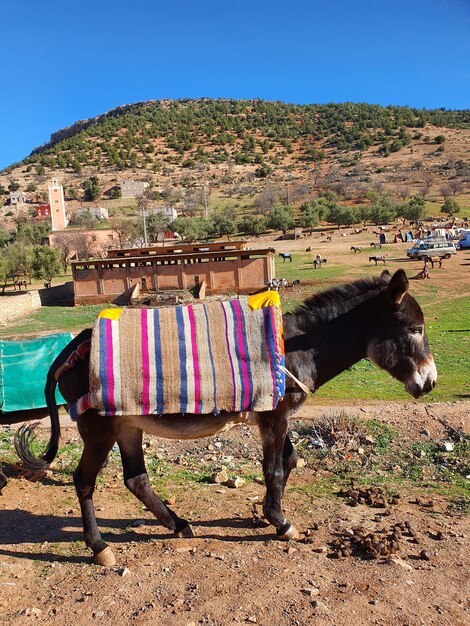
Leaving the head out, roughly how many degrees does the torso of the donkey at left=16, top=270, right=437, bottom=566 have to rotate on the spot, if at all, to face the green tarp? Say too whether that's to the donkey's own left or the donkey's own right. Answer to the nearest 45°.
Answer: approximately 135° to the donkey's own left

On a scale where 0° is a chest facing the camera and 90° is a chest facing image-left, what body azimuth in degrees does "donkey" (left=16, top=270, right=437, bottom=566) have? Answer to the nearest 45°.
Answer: approximately 270°
